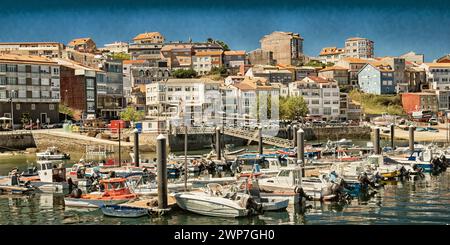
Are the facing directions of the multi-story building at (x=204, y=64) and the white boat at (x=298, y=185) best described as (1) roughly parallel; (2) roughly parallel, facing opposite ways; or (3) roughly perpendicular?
roughly perpendicular

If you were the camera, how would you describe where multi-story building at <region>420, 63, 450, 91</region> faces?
facing the viewer

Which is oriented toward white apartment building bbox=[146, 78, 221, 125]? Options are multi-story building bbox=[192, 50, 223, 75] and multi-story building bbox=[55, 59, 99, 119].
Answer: multi-story building bbox=[192, 50, 223, 75]

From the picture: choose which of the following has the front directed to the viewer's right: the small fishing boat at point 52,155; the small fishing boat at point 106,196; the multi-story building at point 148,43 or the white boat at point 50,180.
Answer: the small fishing boat at point 106,196

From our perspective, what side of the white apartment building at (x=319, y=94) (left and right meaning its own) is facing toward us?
front

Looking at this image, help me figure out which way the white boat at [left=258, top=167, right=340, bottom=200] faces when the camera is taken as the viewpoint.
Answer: facing to the left of the viewer

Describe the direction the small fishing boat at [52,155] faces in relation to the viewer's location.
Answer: facing to the left of the viewer

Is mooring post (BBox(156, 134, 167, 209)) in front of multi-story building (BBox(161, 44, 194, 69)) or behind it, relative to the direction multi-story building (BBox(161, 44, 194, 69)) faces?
in front

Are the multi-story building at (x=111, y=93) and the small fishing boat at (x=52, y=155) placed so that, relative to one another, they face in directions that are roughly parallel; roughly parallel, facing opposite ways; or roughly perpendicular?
roughly perpendicular

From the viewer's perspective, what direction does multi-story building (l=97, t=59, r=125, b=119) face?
toward the camera

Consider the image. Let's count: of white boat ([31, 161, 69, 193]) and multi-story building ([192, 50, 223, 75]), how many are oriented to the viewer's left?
1
